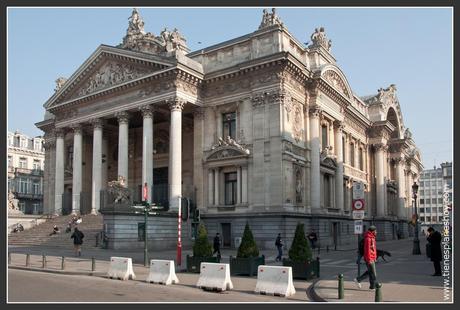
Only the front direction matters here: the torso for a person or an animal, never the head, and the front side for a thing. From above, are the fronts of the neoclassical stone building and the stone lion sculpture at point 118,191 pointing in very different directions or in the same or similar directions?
same or similar directions

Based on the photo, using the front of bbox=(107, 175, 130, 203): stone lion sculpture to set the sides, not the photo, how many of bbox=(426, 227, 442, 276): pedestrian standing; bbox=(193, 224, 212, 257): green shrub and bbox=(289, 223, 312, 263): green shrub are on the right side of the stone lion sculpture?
0

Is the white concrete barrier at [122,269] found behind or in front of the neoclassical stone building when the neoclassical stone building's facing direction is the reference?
in front

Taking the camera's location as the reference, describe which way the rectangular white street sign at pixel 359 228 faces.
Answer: facing the viewer

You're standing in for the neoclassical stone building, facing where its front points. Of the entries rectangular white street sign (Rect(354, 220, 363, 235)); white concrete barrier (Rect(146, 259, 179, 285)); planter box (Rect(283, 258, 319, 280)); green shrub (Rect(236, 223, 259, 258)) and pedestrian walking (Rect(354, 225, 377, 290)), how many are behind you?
0

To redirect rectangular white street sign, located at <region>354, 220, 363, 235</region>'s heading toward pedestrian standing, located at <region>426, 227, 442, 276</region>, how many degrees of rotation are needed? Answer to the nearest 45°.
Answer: approximately 135° to its left

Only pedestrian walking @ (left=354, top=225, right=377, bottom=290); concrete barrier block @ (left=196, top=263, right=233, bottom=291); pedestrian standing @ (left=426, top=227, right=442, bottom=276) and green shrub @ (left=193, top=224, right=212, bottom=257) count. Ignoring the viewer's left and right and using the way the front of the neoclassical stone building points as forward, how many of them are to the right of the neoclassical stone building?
0

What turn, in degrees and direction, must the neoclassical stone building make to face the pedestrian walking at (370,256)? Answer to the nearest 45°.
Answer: approximately 45° to its left

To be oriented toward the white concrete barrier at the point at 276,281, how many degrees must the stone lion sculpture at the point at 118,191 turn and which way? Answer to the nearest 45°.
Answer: approximately 45° to its left

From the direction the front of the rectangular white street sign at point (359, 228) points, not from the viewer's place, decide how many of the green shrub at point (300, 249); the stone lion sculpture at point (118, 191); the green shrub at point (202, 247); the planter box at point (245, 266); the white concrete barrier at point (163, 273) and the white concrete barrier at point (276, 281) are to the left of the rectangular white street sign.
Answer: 0

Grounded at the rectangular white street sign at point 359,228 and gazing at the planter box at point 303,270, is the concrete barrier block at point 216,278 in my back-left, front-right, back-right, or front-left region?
front-left

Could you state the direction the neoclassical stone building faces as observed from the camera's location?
facing the viewer and to the left of the viewer
